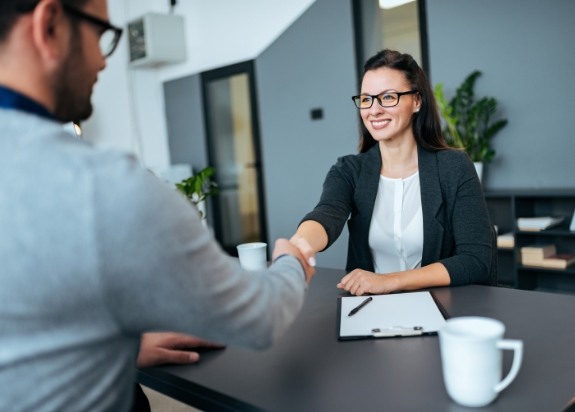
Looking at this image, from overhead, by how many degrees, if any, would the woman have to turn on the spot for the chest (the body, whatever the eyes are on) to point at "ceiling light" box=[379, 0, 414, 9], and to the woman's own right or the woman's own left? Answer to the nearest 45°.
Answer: approximately 135° to the woman's own right

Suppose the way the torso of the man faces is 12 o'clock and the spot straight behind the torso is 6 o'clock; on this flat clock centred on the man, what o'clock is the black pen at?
The black pen is roughly at 12 o'clock from the man.

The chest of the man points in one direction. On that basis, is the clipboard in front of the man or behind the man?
in front

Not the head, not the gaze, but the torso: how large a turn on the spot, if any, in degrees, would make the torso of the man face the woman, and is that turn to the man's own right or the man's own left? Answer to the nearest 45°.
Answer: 0° — they already face them

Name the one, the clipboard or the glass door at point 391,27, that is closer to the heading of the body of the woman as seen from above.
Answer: the clipboard

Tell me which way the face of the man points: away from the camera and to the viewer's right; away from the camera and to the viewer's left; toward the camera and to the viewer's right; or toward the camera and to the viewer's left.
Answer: away from the camera and to the viewer's right

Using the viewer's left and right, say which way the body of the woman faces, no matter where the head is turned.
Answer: facing the viewer and to the left of the viewer

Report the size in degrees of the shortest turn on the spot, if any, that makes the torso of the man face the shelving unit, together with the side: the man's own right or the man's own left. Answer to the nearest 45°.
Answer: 0° — they already face it

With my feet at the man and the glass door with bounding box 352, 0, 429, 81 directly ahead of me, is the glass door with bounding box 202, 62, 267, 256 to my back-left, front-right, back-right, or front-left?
front-left

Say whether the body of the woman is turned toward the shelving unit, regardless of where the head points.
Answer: no

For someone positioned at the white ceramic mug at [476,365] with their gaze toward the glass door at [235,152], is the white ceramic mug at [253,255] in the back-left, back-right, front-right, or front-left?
front-left

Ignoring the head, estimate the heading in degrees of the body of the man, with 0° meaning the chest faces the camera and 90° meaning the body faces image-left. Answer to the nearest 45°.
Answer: approximately 225°

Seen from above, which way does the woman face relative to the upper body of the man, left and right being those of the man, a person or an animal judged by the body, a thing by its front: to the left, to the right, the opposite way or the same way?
the opposite way

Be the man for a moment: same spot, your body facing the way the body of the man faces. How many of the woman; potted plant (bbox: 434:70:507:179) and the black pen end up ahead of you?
3

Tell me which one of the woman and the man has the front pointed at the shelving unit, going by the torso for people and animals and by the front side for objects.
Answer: the man

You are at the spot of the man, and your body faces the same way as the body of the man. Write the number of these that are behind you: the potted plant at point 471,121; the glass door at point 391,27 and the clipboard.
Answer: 0

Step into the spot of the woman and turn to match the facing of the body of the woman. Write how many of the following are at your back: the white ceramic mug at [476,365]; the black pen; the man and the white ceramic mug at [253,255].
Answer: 0

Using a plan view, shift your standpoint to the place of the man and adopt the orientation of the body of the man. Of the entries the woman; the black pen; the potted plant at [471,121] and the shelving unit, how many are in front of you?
4

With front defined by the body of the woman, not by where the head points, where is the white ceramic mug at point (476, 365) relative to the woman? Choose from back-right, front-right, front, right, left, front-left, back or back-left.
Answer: front-left
